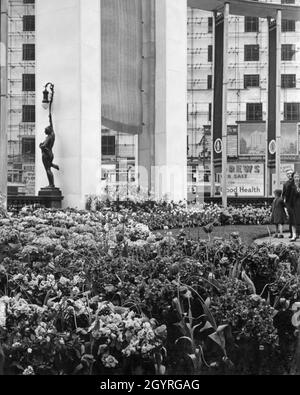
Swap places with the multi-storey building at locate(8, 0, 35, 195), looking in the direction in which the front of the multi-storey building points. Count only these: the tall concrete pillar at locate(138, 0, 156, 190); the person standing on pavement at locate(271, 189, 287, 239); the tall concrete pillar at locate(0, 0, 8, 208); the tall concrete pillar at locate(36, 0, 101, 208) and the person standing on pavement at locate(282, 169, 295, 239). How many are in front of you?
5

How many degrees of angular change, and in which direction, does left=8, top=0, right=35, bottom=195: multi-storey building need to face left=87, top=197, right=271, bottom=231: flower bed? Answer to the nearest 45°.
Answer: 0° — it already faces it

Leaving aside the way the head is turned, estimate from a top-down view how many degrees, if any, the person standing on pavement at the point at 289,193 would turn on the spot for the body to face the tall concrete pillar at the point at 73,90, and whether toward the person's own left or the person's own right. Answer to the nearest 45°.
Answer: approximately 90° to the person's own right

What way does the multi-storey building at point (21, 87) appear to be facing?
toward the camera
